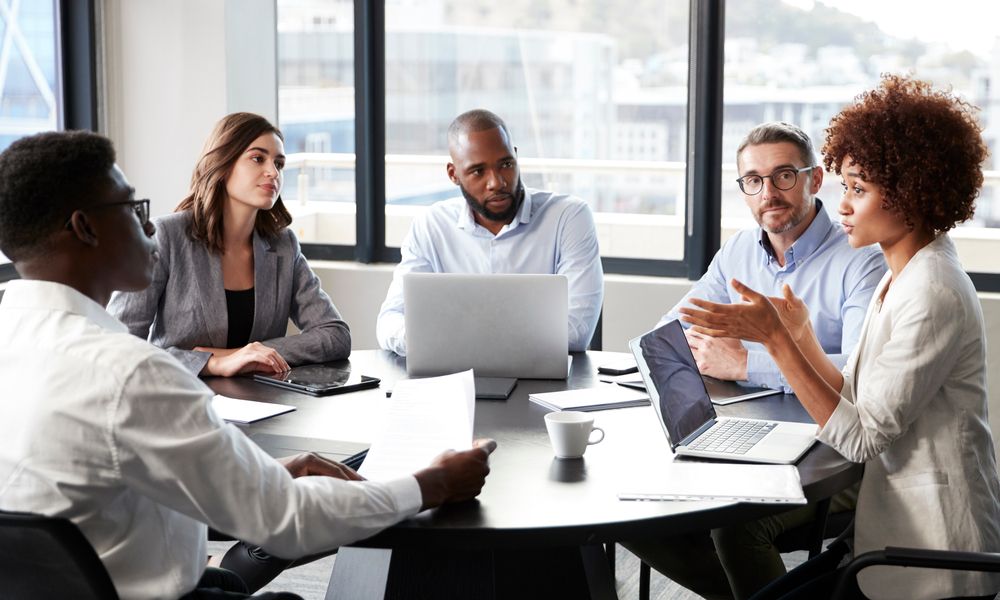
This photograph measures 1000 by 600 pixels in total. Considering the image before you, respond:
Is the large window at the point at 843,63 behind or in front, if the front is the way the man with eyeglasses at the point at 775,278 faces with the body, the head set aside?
behind

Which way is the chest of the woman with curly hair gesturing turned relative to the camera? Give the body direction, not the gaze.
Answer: to the viewer's left

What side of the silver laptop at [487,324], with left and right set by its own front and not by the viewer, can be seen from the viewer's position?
back

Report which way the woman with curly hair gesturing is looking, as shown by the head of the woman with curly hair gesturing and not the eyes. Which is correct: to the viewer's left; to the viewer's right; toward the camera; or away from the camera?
to the viewer's left

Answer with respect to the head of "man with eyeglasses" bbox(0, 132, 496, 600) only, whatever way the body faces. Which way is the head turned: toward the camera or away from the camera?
away from the camera

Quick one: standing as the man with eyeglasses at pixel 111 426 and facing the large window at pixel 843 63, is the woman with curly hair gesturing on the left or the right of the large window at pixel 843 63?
right

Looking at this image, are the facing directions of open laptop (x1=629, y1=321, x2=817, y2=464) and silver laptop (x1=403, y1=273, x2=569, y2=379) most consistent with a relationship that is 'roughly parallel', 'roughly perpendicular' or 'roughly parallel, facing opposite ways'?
roughly perpendicular

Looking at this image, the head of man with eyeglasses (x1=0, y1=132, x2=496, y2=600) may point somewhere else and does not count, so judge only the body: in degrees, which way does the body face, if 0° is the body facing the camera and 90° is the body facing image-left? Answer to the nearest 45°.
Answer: approximately 225°

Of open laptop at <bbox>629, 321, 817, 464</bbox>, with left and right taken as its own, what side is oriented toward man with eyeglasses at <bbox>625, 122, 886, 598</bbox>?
left

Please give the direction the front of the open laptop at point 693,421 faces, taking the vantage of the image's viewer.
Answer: facing to the right of the viewer

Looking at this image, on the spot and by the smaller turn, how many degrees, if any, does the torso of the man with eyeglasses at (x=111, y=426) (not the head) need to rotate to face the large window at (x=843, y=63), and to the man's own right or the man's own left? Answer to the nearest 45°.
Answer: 0° — they already face it
